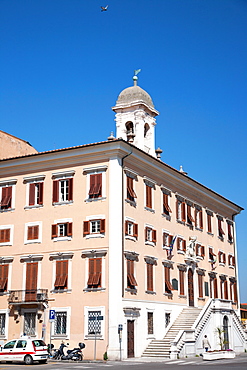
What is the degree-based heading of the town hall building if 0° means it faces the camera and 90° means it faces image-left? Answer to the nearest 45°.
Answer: approximately 315°

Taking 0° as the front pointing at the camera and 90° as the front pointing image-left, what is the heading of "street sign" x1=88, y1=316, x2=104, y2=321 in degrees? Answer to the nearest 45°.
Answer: approximately 0°
